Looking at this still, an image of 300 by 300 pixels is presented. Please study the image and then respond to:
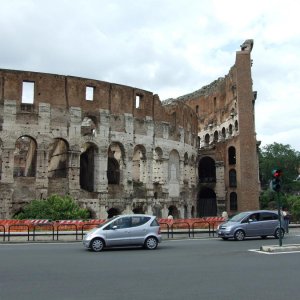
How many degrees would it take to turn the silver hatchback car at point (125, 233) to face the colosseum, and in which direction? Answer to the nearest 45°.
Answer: approximately 90° to its right

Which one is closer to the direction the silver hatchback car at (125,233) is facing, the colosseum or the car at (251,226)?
the colosseum

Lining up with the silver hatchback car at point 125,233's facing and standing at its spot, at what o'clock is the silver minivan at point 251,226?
The silver minivan is roughly at 5 o'clock from the silver hatchback car.

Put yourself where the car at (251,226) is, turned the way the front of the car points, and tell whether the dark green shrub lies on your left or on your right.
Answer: on your right

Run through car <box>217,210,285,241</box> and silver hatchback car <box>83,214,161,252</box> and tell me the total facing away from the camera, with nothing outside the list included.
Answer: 0

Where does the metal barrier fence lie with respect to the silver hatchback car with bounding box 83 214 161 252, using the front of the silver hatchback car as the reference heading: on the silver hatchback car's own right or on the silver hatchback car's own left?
on the silver hatchback car's own right

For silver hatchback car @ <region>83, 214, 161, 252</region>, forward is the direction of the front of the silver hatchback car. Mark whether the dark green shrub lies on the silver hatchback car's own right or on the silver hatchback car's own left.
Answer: on the silver hatchback car's own right

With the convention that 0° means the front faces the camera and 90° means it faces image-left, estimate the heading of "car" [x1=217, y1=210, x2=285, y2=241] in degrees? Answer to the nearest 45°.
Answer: approximately 45°

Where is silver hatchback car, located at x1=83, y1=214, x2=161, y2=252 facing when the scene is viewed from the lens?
facing to the left of the viewer
